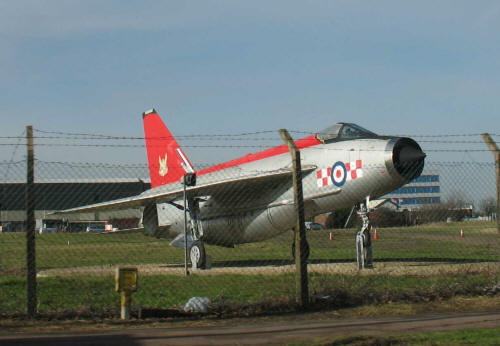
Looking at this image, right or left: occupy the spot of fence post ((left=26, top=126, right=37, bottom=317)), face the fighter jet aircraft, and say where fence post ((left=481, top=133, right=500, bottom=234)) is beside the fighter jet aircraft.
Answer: right

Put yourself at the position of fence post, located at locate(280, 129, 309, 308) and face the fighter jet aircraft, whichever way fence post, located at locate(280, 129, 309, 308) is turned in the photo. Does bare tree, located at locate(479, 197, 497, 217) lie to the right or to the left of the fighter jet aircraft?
right

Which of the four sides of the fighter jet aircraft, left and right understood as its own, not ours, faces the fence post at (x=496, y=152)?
front

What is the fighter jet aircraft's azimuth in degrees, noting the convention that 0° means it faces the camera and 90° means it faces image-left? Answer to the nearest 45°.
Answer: approximately 315°

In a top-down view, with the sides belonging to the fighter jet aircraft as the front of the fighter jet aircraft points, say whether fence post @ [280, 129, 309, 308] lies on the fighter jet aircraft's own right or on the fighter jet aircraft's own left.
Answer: on the fighter jet aircraft's own right

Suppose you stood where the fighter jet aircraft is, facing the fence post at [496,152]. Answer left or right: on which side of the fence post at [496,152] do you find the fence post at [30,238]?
right

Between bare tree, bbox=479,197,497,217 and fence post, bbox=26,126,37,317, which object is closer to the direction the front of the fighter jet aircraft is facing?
the bare tree

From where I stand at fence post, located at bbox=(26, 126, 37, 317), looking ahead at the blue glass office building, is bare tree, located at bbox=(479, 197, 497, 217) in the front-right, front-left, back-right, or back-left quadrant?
front-right

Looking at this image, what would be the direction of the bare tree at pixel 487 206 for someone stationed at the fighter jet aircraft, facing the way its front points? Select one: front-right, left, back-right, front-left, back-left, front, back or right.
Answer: left

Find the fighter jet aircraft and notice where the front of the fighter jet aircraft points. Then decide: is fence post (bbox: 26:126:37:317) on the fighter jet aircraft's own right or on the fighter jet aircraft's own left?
on the fighter jet aircraft's own right

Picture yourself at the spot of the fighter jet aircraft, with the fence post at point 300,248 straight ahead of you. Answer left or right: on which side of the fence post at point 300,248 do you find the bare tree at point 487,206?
left
